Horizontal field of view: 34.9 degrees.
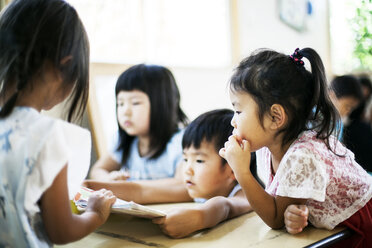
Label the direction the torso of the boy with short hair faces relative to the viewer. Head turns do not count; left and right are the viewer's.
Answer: facing the viewer and to the left of the viewer

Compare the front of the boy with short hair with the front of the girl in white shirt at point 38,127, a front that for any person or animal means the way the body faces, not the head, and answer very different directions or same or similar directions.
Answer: very different directions

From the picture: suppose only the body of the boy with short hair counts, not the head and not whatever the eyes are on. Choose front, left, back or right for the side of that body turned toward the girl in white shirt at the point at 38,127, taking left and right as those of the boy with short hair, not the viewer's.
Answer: front

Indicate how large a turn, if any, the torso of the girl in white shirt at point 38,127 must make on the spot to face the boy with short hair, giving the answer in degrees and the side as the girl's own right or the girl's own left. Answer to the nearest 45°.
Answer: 0° — they already face them

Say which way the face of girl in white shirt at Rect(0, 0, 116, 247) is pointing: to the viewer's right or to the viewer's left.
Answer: to the viewer's right

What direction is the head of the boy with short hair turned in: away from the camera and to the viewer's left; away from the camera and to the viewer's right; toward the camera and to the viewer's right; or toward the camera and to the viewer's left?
toward the camera and to the viewer's left

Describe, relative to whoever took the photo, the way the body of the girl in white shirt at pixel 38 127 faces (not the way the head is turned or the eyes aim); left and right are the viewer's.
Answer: facing away from the viewer and to the right of the viewer
